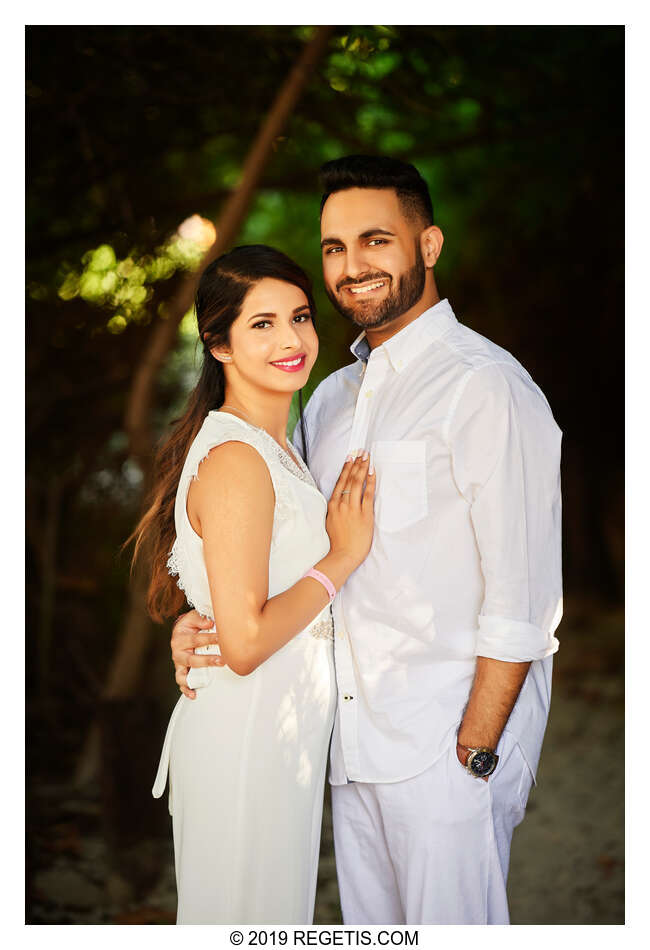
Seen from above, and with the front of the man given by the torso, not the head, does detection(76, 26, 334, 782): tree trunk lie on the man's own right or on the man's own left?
on the man's own right

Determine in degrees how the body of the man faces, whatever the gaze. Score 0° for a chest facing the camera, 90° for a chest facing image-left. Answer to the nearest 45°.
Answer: approximately 45°
